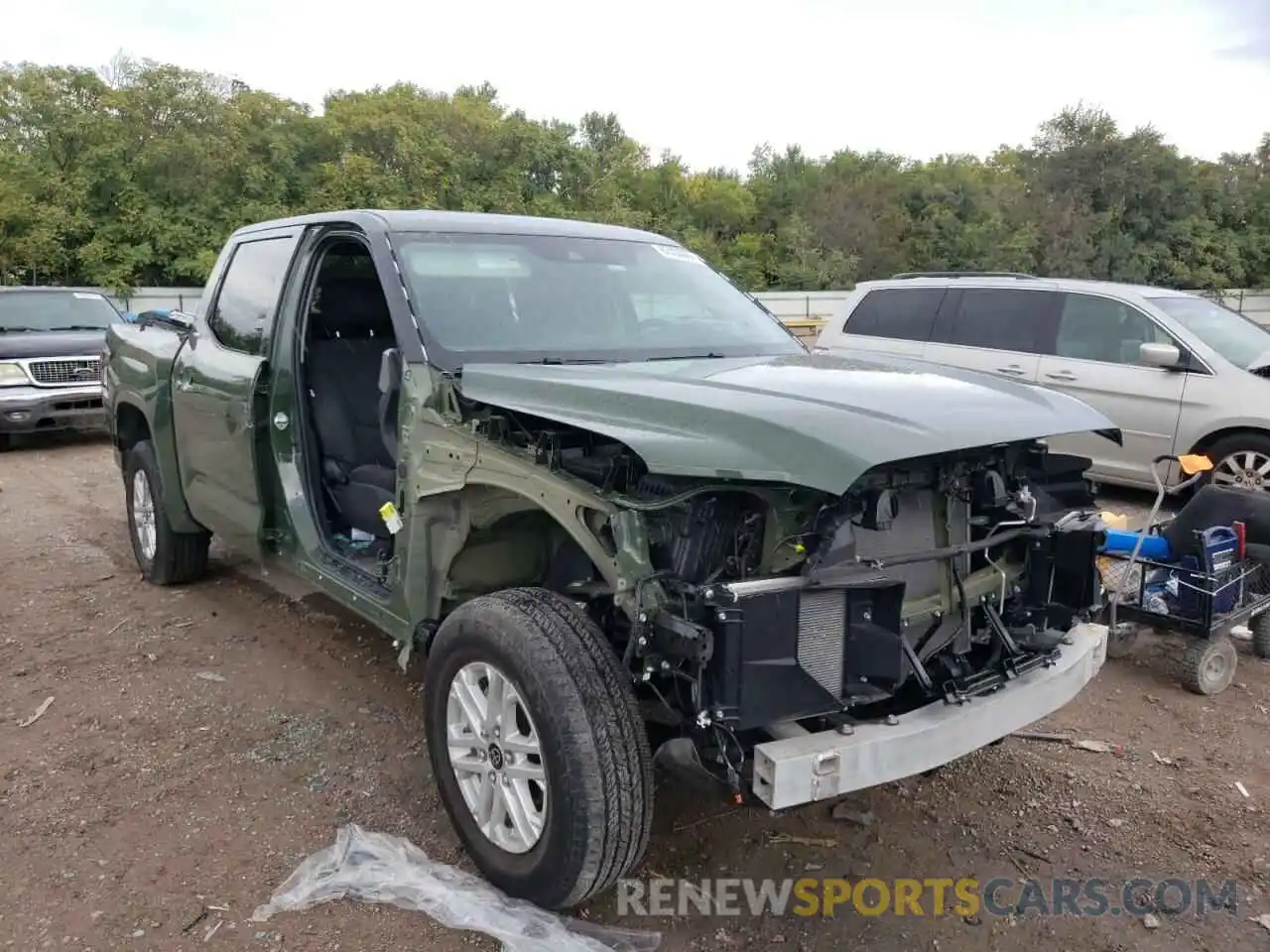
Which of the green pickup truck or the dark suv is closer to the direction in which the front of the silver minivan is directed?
the green pickup truck

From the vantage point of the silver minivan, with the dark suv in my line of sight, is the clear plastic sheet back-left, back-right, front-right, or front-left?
front-left

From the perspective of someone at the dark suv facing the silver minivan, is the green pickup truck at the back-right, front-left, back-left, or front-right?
front-right

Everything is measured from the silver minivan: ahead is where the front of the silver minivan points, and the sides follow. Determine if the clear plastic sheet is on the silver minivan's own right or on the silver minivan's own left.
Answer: on the silver minivan's own right

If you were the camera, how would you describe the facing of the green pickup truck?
facing the viewer and to the right of the viewer

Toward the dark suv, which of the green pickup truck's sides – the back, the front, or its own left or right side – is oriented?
back

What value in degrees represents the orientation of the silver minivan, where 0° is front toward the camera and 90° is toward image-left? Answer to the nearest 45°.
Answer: approximately 315°

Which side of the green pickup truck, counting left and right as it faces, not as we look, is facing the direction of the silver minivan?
left

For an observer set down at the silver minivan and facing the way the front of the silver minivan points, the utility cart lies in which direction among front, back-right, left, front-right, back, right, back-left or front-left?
front-right

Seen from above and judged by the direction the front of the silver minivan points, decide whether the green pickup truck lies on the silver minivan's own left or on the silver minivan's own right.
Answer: on the silver minivan's own right

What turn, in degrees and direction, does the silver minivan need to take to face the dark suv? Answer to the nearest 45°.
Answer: approximately 135° to its right
